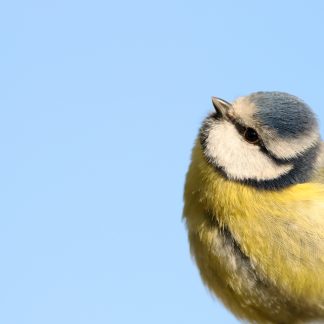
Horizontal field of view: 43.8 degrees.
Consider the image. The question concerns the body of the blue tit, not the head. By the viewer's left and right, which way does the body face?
facing the viewer and to the left of the viewer
